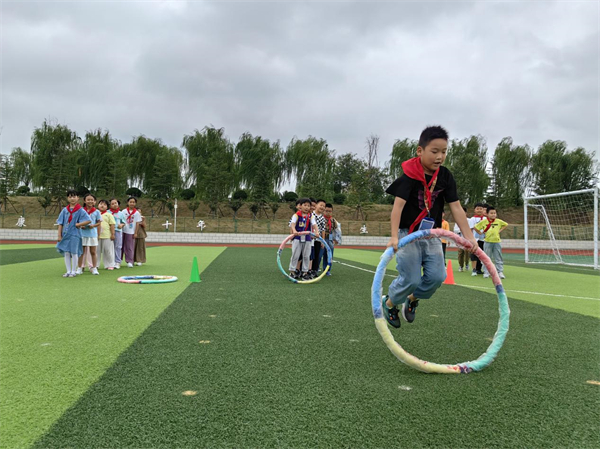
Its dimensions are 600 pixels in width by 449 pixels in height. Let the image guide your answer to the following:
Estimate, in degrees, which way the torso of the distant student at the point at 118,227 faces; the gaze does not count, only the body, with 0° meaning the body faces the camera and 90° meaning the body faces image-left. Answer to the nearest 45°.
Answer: approximately 0°

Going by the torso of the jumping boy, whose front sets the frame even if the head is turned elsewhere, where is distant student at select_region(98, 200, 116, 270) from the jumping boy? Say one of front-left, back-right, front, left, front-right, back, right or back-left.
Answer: back

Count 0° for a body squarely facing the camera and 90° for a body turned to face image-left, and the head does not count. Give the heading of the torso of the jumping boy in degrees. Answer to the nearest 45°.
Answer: approximately 315°

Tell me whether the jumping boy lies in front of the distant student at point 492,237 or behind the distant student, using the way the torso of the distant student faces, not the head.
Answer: in front

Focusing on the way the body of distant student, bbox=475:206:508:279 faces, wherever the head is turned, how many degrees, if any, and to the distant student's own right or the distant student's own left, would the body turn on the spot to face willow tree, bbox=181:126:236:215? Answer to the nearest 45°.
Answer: approximately 135° to the distant student's own right

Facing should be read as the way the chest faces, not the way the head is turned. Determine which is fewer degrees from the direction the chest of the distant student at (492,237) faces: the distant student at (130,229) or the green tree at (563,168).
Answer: the distant student

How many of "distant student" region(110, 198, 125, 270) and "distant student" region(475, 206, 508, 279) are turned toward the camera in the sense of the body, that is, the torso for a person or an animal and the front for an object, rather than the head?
2

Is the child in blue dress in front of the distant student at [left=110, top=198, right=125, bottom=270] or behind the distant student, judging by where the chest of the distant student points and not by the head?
in front
